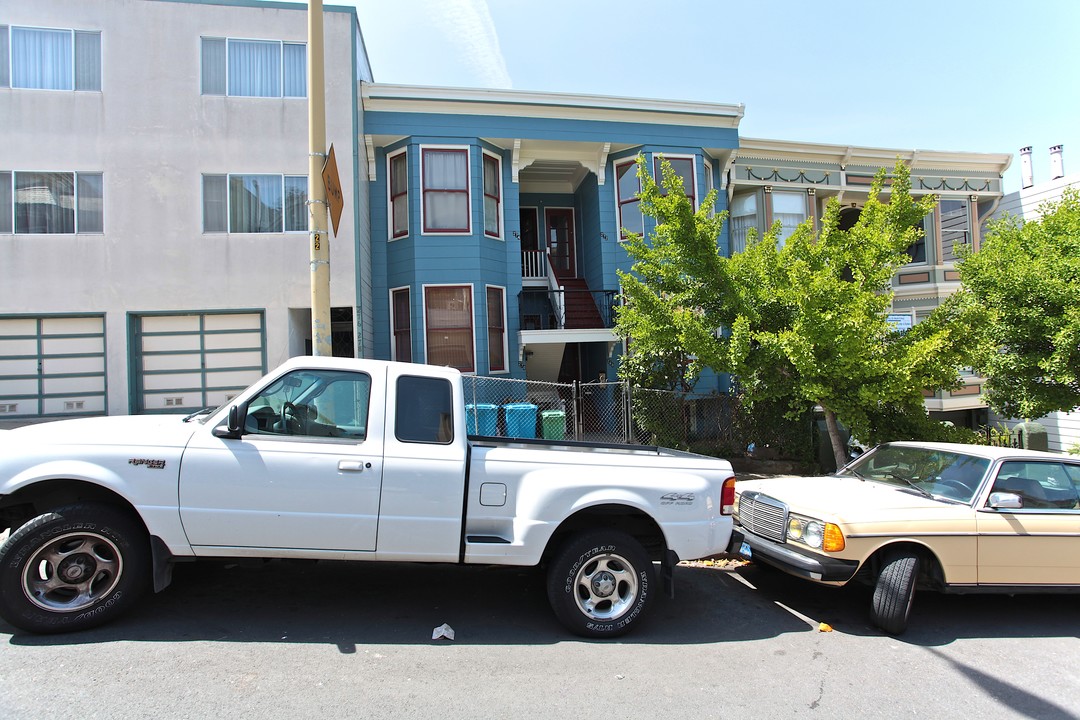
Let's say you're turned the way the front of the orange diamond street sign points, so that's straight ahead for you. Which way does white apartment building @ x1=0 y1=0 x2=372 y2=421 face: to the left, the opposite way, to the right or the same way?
to the right

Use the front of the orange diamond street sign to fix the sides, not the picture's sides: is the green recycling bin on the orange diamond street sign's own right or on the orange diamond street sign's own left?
on the orange diamond street sign's own left

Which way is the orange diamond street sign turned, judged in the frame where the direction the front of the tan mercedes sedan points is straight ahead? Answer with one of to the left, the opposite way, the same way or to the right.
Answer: the opposite way

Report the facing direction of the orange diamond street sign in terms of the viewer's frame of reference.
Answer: facing to the right of the viewer

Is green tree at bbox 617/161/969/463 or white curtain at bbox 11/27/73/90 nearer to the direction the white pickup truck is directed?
the white curtain

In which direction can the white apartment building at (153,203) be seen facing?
toward the camera

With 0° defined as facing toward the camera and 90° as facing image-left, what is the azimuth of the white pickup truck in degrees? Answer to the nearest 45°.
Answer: approximately 90°

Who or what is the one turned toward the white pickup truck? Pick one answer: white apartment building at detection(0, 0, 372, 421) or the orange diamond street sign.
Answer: the white apartment building

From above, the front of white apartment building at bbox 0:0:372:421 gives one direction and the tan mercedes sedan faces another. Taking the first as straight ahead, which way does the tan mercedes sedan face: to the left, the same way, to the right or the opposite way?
to the right
